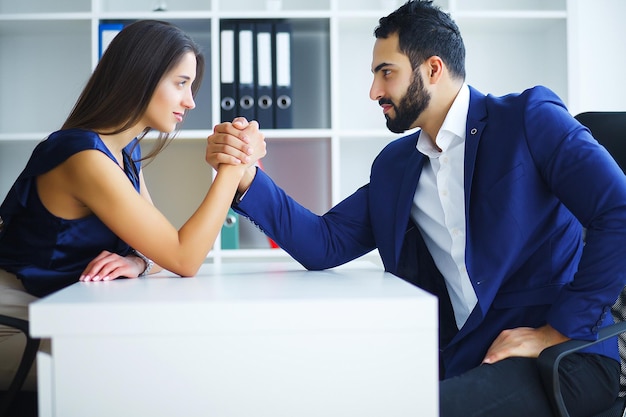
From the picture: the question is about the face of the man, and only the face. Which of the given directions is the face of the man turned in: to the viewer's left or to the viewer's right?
to the viewer's left

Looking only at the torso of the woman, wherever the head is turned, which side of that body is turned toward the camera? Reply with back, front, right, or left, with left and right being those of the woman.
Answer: right

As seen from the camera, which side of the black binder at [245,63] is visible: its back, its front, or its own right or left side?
front

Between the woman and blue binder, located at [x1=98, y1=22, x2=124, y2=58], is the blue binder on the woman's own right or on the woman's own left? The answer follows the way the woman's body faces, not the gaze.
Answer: on the woman's own left

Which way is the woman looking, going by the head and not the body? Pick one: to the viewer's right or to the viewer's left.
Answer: to the viewer's right

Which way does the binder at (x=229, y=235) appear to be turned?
toward the camera

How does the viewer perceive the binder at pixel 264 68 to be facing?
facing the viewer

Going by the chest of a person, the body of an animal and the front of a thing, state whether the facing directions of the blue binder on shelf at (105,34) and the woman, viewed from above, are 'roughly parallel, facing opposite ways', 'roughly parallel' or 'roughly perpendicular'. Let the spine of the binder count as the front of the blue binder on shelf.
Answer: roughly perpendicular

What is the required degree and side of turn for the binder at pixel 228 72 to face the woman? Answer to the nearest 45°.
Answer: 0° — it already faces them
